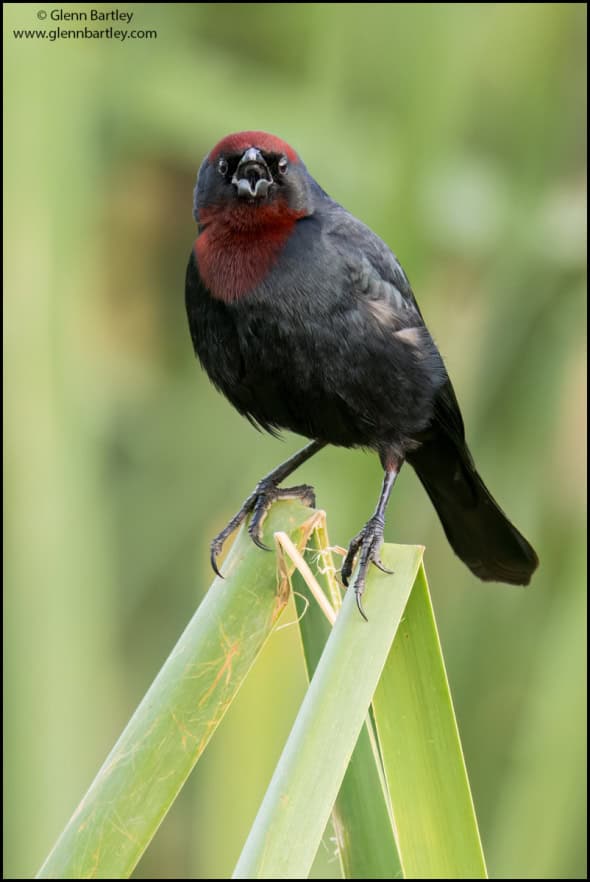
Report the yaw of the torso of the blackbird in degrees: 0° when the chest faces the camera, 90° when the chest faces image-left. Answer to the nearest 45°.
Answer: approximately 45°
